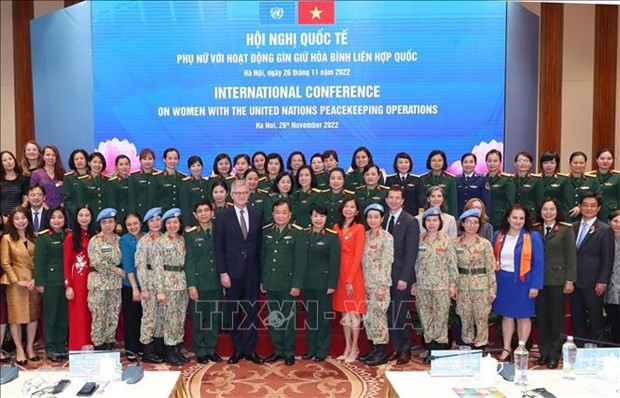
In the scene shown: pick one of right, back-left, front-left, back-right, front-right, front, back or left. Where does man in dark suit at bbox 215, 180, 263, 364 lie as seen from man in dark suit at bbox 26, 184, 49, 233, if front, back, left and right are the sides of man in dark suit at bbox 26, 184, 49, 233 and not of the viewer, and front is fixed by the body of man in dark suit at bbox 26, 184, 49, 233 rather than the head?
front-left

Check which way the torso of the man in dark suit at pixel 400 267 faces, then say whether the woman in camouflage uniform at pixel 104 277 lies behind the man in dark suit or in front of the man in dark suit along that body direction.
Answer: in front

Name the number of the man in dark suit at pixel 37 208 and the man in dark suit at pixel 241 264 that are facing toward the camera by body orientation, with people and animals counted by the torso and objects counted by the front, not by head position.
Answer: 2

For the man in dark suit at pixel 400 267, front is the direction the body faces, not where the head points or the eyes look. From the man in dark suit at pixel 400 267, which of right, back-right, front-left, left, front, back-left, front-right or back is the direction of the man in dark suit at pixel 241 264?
front-right

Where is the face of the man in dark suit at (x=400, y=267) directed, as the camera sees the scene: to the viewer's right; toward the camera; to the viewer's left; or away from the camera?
toward the camera

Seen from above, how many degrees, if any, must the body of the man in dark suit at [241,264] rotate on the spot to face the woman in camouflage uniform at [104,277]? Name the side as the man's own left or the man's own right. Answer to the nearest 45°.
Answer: approximately 90° to the man's own right

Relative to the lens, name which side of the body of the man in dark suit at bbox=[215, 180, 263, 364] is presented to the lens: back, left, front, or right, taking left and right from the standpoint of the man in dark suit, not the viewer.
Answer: front

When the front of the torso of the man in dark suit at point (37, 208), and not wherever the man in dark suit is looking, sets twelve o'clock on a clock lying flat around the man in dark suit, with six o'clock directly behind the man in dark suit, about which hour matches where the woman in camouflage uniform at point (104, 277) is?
The woman in camouflage uniform is roughly at 11 o'clock from the man in dark suit.

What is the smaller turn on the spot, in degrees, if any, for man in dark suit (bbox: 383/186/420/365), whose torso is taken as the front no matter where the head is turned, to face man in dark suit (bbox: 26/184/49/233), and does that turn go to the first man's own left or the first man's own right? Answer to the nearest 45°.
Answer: approximately 45° to the first man's own right

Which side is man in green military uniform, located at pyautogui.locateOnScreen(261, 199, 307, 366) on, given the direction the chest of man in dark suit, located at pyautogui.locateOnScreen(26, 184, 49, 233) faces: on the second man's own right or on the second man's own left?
on the second man's own left

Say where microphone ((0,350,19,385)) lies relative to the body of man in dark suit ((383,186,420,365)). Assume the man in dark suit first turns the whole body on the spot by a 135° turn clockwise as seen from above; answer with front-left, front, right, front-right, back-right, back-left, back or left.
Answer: back-left

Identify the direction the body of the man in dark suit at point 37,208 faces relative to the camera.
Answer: toward the camera
